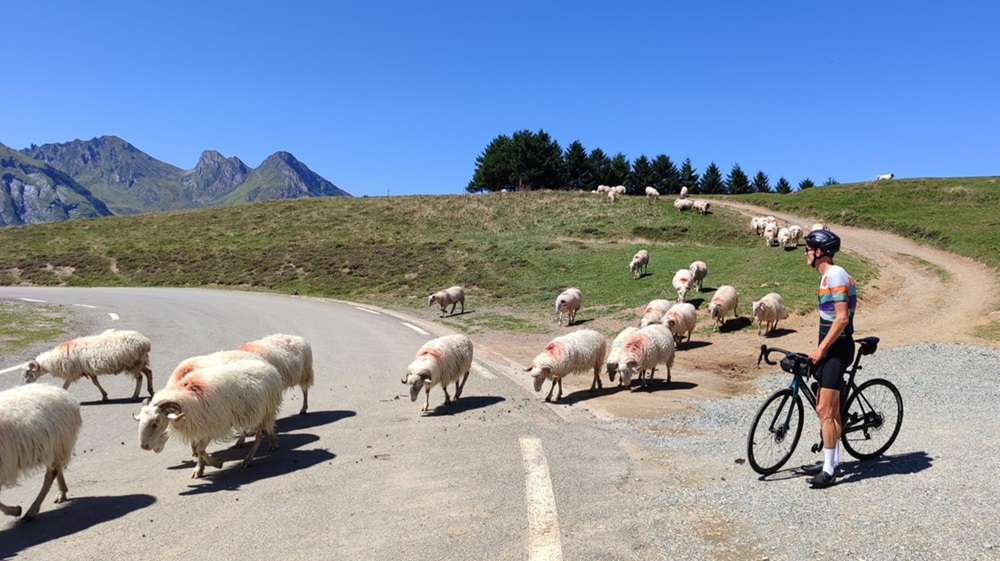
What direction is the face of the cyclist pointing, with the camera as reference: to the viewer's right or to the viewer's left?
to the viewer's left

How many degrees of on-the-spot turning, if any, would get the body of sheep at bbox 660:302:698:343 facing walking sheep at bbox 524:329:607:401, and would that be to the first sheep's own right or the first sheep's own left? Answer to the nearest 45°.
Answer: approximately 45° to the first sheep's own left

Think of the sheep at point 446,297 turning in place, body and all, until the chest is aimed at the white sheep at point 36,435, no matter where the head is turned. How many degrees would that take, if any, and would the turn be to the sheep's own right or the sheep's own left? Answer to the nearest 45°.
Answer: approximately 90° to the sheep's own left

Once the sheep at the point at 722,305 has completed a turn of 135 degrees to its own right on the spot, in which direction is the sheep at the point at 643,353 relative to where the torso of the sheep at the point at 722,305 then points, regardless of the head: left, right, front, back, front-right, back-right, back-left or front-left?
back

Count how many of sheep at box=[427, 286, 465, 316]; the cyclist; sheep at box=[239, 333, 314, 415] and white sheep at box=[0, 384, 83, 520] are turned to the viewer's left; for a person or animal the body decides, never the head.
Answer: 4

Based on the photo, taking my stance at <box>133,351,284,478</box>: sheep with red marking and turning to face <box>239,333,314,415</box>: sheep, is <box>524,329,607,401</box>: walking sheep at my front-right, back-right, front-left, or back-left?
front-right

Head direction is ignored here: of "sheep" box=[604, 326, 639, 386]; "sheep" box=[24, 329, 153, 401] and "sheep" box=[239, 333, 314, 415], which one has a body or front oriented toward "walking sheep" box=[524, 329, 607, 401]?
"sheep" box=[604, 326, 639, 386]

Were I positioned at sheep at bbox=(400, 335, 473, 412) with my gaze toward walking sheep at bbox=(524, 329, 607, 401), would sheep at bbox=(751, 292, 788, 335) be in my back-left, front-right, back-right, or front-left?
front-left

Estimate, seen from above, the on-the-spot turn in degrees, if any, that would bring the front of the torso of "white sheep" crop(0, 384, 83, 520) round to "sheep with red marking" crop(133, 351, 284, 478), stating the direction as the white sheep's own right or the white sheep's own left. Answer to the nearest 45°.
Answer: approximately 180°

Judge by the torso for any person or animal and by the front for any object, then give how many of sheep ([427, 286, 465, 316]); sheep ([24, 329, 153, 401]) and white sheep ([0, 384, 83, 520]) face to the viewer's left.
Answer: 3

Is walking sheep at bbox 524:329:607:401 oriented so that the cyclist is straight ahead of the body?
no

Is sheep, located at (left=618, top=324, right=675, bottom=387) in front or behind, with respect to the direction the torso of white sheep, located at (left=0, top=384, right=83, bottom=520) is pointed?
behind

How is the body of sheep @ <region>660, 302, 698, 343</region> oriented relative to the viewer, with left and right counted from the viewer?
facing the viewer and to the left of the viewer

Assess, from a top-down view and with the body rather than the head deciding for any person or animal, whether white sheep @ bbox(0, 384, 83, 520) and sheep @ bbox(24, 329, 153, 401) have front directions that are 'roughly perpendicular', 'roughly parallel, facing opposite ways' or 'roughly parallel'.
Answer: roughly parallel

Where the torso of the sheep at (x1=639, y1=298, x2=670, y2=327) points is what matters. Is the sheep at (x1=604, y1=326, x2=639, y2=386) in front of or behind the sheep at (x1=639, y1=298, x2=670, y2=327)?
in front

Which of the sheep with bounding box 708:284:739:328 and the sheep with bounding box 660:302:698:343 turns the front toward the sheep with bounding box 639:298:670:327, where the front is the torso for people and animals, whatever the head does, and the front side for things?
the sheep with bounding box 708:284:739:328

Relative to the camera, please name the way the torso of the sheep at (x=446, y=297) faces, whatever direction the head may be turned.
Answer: to the viewer's left

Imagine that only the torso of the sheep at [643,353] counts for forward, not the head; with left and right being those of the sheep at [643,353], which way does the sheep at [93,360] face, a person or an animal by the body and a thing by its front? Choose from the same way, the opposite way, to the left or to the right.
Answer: the same way

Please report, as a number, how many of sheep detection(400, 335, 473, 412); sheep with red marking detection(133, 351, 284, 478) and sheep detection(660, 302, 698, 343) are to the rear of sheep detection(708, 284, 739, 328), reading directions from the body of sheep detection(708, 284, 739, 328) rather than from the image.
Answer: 0

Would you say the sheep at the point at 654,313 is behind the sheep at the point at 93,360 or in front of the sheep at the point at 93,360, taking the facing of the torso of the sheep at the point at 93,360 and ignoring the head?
behind

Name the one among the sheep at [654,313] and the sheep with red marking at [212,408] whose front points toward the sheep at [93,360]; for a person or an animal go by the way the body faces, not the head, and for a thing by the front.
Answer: the sheep at [654,313]

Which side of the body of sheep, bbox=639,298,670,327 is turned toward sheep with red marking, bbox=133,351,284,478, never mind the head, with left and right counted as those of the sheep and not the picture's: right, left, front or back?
front
